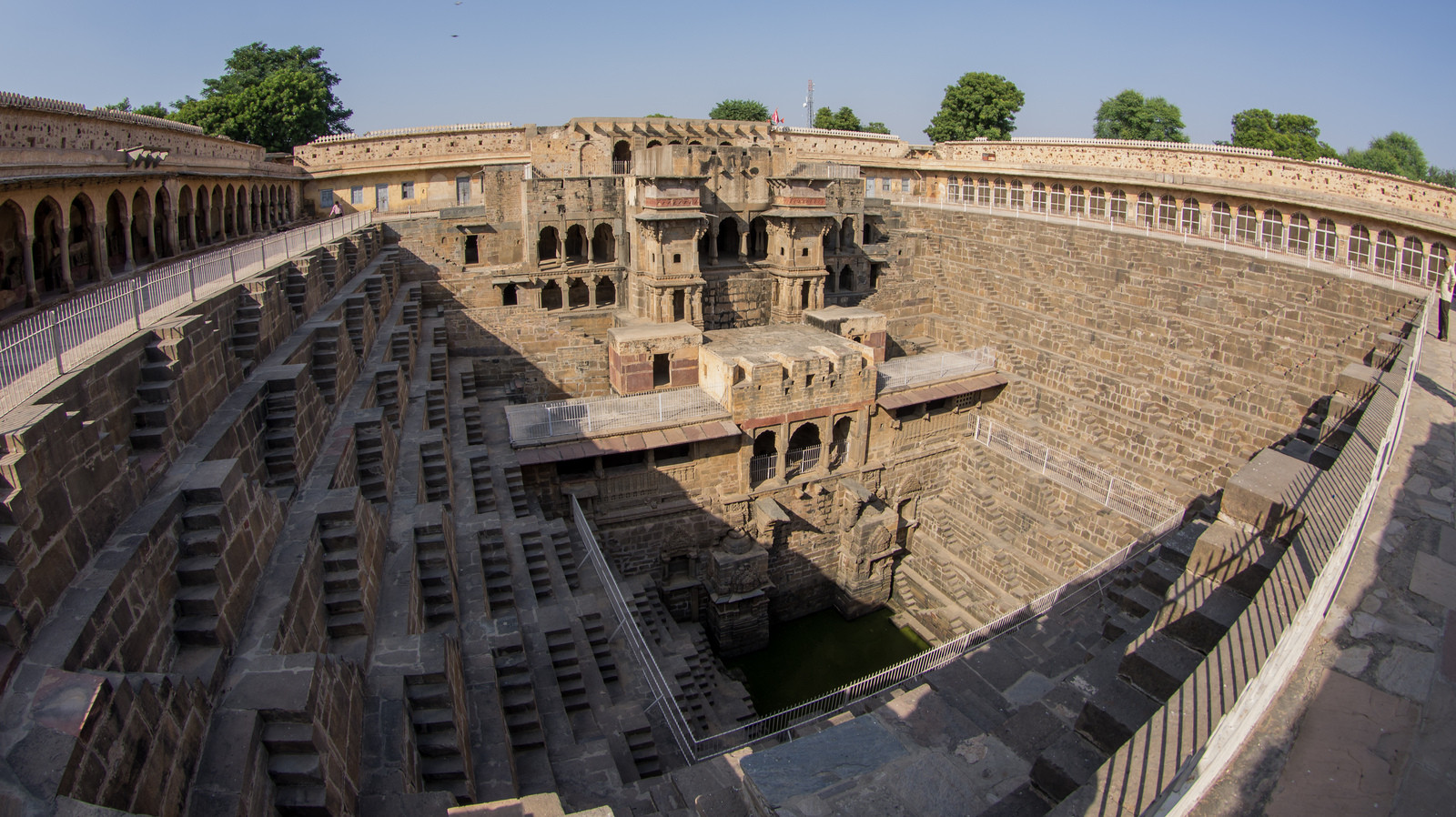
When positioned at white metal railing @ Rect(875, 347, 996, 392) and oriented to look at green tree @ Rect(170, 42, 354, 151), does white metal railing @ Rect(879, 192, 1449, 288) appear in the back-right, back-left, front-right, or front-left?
back-right

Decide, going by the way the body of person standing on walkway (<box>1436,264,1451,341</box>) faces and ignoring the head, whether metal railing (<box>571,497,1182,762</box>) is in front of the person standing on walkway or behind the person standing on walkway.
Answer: in front

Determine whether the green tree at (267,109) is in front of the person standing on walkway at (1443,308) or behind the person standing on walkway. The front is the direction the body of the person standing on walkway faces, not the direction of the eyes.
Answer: in front

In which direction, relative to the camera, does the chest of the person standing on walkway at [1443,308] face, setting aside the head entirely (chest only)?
to the viewer's left

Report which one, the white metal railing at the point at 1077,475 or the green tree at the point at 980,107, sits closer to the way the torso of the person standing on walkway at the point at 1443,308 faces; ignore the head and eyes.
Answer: the white metal railing

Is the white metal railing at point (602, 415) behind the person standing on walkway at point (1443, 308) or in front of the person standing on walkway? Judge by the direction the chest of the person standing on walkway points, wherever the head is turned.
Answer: in front
